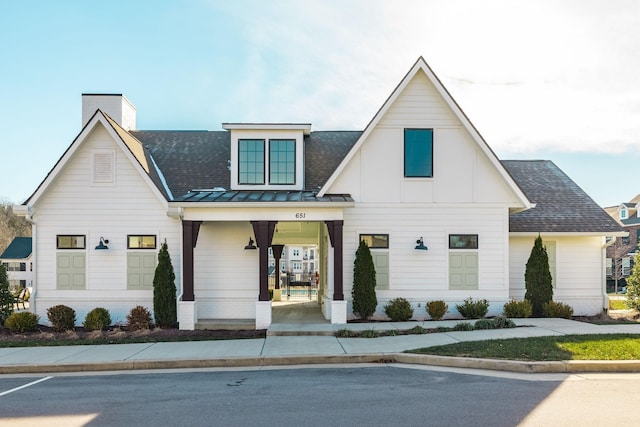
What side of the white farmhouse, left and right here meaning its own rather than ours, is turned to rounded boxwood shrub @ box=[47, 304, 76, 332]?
right

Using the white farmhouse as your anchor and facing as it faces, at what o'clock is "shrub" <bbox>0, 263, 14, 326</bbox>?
The shrub is roughly at 3 o'clock from the white farmhouse.

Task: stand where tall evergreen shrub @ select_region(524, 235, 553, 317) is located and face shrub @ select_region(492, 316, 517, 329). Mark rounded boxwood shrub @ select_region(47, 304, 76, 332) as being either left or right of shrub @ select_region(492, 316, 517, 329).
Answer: right

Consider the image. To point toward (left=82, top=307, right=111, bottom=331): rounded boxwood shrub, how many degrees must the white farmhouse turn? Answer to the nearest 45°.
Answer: approximately 90° to its right

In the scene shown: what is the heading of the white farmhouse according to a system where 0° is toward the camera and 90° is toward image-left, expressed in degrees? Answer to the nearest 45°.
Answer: approximately 0°

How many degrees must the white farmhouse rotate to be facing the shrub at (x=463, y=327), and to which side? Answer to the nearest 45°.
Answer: approximately 45° to its left

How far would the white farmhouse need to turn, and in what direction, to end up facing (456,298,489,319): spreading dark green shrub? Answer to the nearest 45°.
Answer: approximately 90° to its left

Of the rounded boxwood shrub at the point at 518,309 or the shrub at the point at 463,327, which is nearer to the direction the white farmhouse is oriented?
the shrub

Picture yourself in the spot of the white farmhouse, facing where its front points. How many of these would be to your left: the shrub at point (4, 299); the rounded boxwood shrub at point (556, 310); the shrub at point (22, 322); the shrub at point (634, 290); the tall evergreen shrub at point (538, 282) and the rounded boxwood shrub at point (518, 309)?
4

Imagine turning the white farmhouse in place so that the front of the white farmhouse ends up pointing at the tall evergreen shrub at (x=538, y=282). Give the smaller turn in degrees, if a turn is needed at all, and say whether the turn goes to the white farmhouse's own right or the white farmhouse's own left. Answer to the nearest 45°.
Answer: approximately 90° to the white farmhouse's own left
